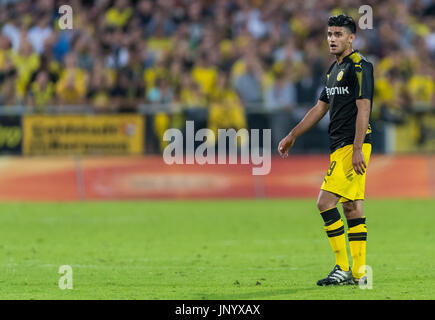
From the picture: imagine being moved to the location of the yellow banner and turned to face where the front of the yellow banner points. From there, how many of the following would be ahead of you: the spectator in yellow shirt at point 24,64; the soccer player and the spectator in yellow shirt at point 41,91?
1

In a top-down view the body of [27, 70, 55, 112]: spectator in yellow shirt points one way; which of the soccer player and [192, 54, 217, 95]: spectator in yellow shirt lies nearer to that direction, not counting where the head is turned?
the soccer player

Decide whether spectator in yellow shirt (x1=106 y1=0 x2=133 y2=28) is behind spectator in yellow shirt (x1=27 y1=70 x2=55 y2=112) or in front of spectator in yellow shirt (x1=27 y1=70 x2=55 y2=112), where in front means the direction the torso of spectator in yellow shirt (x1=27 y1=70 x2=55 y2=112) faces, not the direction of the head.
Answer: behind

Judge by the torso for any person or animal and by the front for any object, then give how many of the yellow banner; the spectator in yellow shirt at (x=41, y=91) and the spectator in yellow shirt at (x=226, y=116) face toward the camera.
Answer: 3

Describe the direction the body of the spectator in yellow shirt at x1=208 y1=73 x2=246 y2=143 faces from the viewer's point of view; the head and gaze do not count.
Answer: toward the camera

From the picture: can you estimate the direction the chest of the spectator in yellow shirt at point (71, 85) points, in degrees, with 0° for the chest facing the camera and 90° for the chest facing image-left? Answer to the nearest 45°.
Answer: approximately 0°

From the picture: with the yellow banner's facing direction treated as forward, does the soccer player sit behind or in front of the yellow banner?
in front

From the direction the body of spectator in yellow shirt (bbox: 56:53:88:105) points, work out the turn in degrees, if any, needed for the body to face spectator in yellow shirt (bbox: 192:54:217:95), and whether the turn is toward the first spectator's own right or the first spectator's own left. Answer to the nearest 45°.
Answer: approximately 90° to the first spectator's own left

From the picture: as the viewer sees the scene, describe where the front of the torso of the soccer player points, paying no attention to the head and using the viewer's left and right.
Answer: facing the viewer and to the left of the viewer

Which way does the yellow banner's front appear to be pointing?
toward the camera

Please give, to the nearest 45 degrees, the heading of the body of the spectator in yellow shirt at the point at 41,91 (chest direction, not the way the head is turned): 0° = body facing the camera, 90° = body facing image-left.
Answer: approximately 0°
